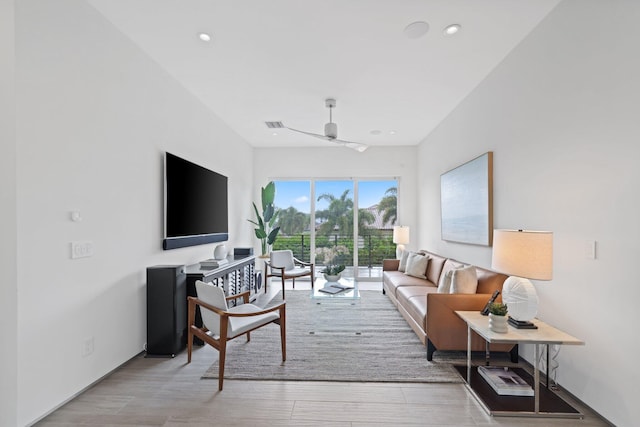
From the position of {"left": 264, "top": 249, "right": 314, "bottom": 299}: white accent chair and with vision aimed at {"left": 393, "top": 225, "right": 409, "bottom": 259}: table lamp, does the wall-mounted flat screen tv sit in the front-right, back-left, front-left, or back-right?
back-right

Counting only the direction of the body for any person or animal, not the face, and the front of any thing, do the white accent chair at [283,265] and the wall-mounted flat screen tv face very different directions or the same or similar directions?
same or similar directions

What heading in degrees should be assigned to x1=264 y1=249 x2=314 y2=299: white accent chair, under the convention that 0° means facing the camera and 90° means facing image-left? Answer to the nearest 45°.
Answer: approximately 315°

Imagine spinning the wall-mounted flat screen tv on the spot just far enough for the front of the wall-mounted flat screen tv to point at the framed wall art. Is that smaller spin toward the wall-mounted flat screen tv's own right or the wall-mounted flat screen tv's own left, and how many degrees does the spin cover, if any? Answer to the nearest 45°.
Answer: approximately 45° to the wall-mounted flat screen tv's own left

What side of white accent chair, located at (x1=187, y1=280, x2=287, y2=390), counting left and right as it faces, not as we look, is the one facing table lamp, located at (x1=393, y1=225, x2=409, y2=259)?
front

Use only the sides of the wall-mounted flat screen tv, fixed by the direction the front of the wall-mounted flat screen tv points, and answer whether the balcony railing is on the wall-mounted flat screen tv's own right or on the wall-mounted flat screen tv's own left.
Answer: on the wall-mounted flat screen tv's own left

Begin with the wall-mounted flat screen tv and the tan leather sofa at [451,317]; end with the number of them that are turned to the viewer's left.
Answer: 1

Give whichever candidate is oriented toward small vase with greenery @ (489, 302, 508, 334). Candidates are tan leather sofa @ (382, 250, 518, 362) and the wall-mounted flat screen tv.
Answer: the wall-mounted flat screen tv

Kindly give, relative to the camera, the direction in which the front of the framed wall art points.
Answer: facing the viewer and to the left of the viewer

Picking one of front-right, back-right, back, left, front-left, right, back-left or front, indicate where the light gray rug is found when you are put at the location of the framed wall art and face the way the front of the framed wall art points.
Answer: front

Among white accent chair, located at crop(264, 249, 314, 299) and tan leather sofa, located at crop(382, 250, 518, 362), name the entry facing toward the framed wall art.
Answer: the white accent chair

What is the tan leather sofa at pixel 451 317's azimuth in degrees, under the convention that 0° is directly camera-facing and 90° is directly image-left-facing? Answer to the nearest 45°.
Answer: approximately 90°
